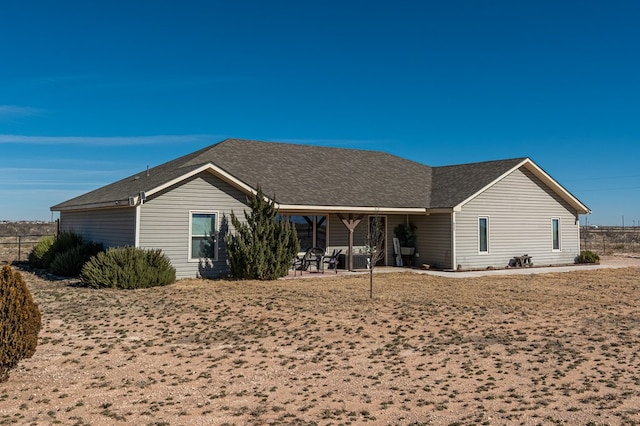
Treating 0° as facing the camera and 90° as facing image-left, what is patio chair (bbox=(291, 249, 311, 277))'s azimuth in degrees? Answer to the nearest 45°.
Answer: approximately 45°

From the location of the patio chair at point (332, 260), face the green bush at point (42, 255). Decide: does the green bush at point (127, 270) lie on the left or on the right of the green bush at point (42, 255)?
left

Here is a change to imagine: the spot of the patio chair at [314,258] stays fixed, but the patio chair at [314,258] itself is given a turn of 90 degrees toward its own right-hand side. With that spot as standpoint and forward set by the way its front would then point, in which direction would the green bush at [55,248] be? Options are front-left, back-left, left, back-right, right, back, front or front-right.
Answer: front-left

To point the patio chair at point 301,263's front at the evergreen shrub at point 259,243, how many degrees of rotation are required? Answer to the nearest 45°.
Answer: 0° — it already faces it

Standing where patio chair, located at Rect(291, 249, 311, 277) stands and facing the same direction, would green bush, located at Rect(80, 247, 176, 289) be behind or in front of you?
in front

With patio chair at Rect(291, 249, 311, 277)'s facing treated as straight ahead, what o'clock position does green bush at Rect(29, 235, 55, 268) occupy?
The green bush is roughly at 2 o'clock from the patio chair.

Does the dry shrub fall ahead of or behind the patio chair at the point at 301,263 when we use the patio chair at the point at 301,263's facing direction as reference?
ahead

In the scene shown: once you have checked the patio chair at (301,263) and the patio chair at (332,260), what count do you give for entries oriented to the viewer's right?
0
